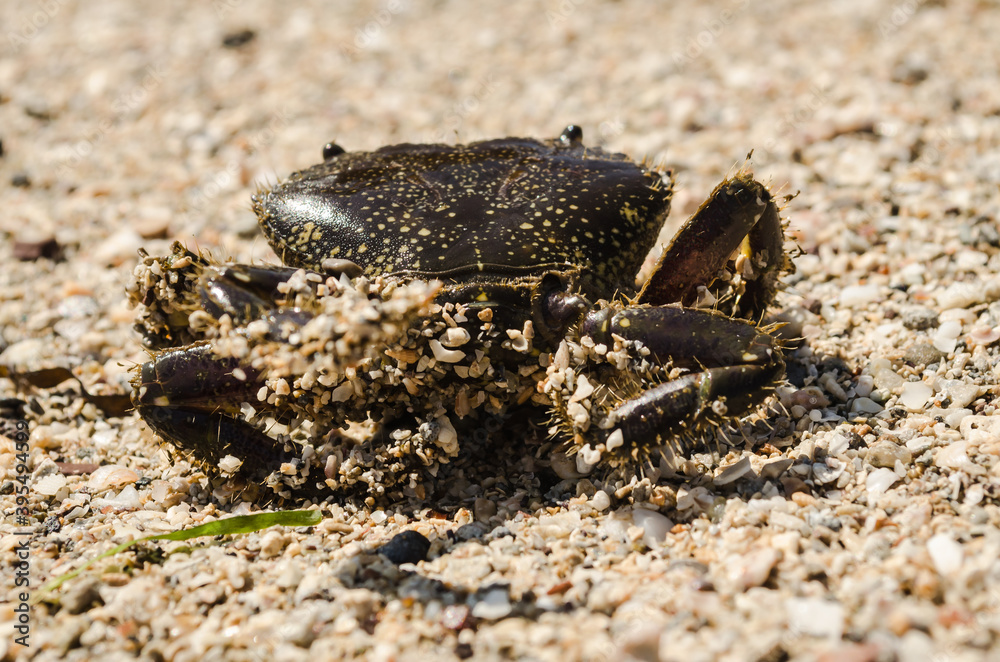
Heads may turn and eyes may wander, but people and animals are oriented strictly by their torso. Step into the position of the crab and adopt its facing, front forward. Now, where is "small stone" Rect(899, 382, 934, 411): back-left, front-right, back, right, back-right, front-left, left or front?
right

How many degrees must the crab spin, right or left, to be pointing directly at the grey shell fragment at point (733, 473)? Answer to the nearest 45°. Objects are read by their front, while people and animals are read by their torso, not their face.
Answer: approximately 90° to its right

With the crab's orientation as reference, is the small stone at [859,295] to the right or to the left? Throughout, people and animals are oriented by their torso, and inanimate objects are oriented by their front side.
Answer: on its right

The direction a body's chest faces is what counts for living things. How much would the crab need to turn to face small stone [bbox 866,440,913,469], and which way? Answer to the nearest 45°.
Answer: approximately 90° to its right

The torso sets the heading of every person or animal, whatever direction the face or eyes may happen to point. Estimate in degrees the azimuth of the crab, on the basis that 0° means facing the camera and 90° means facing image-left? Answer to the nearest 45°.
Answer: approximately 180°

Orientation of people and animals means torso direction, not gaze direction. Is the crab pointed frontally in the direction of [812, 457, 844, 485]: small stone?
no

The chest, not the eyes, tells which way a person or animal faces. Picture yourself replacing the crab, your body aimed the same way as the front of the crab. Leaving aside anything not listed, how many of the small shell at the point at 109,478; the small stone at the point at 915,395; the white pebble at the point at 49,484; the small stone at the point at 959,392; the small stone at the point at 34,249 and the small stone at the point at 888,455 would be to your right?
3

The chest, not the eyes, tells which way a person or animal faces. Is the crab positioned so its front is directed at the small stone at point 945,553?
no

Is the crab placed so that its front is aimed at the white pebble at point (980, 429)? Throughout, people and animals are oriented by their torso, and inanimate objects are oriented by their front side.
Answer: no

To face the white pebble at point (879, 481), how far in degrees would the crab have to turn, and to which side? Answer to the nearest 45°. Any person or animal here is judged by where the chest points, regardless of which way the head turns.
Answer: approximately 90° to its right

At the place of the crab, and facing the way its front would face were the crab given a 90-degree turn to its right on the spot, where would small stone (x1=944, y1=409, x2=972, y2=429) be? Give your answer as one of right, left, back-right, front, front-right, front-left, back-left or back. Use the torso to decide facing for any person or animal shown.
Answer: front

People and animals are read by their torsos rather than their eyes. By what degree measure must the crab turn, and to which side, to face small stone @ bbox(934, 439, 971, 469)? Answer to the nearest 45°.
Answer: approximately 90° to its right

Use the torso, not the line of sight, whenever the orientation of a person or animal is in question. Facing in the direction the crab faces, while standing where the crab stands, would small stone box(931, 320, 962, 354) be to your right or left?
on your right

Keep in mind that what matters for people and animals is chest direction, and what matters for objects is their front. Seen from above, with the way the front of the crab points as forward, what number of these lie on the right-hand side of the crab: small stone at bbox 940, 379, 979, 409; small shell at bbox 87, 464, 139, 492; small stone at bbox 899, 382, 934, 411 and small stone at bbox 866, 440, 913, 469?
3

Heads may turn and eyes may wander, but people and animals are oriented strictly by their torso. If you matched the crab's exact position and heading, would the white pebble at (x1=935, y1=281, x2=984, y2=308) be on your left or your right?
on your right

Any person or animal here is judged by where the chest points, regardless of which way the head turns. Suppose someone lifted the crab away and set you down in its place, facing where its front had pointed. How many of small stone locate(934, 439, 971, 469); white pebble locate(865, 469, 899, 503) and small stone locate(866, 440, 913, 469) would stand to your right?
3

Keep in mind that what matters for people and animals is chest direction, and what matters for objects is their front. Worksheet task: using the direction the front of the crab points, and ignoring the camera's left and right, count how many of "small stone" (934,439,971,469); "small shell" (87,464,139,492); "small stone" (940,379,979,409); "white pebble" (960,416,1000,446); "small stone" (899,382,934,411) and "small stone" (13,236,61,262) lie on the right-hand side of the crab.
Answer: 4

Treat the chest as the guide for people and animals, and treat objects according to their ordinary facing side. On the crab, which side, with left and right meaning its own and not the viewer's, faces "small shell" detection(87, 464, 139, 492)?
left

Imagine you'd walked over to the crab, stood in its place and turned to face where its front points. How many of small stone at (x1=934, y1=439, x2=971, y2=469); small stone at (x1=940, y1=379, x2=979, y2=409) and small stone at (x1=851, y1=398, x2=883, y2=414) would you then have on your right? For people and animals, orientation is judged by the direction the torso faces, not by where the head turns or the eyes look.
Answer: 3
